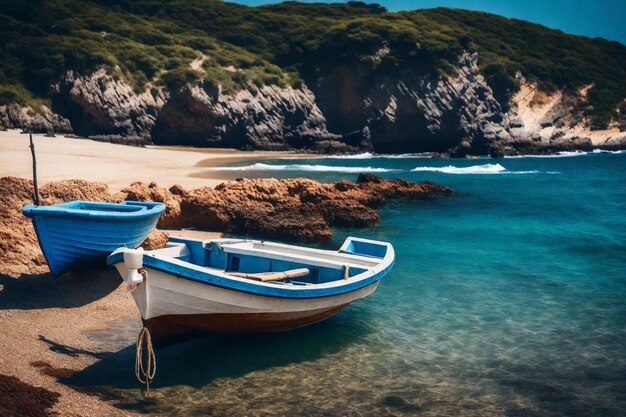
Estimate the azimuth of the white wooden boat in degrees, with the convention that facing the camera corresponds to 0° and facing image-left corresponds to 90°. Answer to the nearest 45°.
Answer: approximately 45°

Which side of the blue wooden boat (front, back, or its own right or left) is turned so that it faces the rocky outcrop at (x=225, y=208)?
back

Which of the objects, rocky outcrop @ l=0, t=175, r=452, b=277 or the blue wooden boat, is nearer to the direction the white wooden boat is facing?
the blue wooden boat

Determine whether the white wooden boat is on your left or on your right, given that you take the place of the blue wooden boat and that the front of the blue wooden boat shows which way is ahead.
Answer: on your left

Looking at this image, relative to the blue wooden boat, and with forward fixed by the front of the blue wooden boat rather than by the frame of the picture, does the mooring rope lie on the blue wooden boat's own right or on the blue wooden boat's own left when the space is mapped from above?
on the blue wooden boat's own left

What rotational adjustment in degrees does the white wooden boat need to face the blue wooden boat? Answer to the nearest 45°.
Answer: approximately 90° to its right

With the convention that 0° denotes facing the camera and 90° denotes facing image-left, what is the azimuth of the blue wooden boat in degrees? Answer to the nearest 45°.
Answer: approximately 45°

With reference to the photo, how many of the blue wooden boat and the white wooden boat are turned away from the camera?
0
